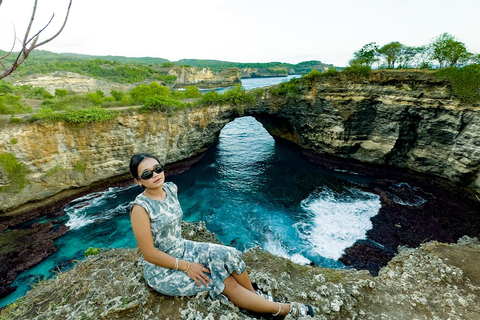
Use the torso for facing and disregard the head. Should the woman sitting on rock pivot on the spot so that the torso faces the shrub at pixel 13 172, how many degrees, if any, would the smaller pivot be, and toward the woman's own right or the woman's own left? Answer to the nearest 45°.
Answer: approximately 180°

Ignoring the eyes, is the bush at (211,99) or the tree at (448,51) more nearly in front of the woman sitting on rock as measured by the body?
the tree

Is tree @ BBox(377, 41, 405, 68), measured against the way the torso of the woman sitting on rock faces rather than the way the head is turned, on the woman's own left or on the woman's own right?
on the woman's own left

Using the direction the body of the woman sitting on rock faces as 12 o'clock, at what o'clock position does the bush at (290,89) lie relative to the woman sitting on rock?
The bush is roughly at 8 o'clock from the woman sitting on rock.

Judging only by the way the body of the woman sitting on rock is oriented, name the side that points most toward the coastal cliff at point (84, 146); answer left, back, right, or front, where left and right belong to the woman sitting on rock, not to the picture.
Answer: back

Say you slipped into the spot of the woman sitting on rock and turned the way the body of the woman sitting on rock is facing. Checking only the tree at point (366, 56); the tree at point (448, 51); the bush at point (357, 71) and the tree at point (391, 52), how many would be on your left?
4

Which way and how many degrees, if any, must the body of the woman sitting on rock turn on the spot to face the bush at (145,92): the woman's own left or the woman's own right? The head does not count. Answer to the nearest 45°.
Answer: approximately 135° to the woman's own left

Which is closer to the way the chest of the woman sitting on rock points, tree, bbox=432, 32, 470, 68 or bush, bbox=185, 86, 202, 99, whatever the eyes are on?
the tree

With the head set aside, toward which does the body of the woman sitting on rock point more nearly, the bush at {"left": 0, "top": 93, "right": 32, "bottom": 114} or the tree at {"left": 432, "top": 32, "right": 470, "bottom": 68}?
the tree

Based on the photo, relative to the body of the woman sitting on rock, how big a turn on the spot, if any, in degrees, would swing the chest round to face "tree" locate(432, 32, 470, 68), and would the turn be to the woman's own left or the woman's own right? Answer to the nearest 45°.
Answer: approximately 90° to the woman's own left

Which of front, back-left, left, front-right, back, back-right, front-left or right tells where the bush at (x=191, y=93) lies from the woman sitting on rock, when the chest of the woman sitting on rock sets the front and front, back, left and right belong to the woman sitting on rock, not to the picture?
back-left

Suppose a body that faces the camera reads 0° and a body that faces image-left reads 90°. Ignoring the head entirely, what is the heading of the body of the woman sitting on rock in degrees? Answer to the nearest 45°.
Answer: approximately 315°

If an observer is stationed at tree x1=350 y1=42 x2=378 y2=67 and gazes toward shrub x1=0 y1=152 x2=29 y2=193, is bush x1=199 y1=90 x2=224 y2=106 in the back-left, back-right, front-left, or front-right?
front-right
